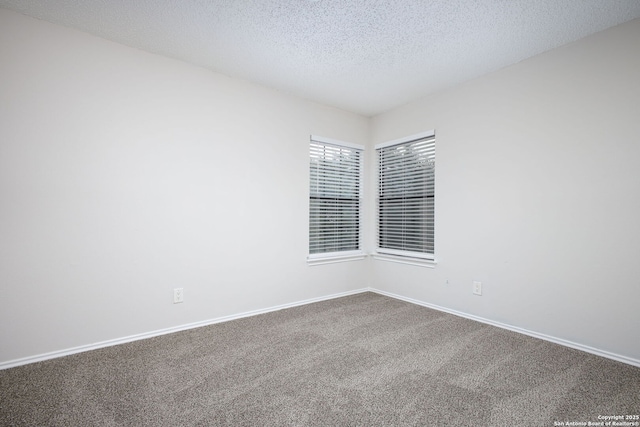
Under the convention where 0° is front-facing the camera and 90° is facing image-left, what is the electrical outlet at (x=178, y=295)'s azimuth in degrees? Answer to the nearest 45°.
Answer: approximately 315°

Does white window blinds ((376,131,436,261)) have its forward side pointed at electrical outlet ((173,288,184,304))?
yes

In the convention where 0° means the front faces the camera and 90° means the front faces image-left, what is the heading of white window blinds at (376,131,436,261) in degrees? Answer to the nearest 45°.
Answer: approximately 45°

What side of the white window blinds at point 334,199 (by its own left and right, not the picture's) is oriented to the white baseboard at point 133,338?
right

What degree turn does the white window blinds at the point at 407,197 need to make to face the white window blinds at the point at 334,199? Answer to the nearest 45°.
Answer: approximately 45° to its right

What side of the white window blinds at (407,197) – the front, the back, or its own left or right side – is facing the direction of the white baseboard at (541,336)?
left

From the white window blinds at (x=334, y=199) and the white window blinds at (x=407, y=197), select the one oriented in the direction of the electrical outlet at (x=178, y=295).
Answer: the white window blinds at (x=407, y=197)

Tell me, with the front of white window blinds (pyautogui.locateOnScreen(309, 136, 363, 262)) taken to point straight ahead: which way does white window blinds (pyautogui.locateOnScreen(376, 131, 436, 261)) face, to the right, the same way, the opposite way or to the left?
to the right
